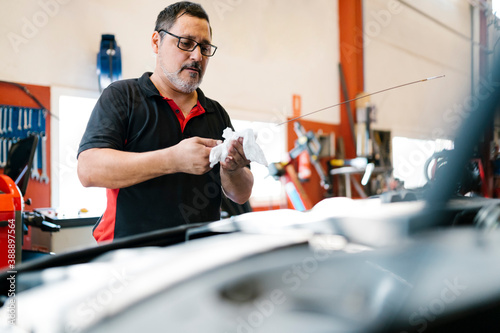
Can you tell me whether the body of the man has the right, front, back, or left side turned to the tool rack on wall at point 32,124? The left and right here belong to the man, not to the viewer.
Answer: back

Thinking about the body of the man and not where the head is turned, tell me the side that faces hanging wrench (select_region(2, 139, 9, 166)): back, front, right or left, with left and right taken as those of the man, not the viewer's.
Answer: back

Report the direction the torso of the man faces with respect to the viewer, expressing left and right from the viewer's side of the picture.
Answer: facing the viewer and to the right of the viewer

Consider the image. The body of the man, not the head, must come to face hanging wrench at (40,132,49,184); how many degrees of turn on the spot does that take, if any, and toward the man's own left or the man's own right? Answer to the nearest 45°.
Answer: approximately 180°
